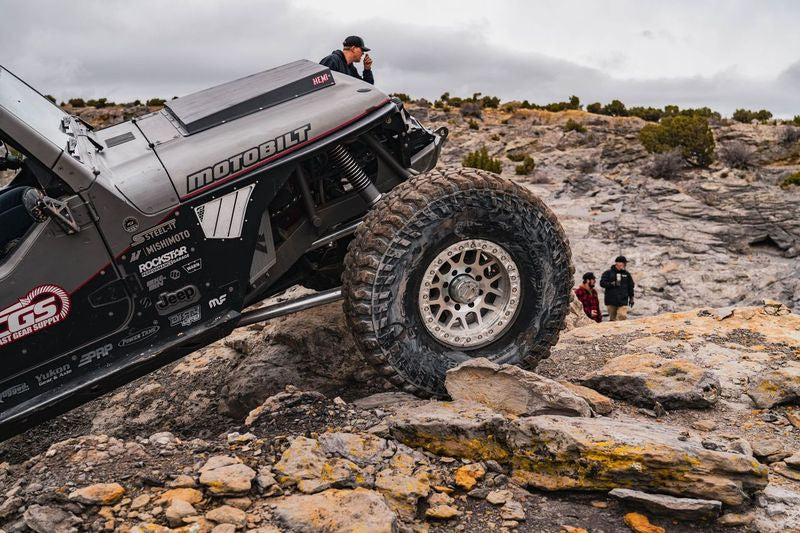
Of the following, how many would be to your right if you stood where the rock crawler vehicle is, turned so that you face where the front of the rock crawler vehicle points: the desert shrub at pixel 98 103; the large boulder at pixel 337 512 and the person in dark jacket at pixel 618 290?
1

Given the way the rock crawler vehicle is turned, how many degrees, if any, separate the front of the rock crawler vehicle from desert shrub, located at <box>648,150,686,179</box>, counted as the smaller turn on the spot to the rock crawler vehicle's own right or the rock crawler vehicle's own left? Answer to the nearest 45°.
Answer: approximately 45° to the rock crawler vehicle's own left

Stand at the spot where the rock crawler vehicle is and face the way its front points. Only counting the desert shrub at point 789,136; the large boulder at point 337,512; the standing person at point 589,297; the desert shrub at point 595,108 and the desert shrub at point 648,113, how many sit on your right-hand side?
1

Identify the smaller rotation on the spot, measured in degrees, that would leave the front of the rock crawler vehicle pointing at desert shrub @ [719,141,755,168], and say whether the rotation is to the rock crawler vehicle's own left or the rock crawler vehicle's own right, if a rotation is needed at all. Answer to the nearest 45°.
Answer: approximately 45° to the rock crawler vehicle's own left

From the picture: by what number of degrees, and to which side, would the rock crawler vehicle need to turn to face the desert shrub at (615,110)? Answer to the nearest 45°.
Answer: approximately 45° to its left

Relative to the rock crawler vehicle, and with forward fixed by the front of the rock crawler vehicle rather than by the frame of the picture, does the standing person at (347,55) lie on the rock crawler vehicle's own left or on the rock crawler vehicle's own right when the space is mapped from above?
on the rock crawler vehicle's own left

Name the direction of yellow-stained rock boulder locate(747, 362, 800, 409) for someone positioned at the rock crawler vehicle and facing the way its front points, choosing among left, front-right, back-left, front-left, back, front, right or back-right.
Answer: front

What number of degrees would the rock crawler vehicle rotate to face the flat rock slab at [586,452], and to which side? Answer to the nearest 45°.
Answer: approximately 45° to its right

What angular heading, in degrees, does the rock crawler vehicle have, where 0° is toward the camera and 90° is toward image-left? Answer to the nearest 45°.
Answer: approximately 270°

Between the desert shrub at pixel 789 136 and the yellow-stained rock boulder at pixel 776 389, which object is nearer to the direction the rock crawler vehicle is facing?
the yellow-stained rock boulder

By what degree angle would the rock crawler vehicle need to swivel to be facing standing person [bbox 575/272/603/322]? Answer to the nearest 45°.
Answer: approximately 45° to its left
